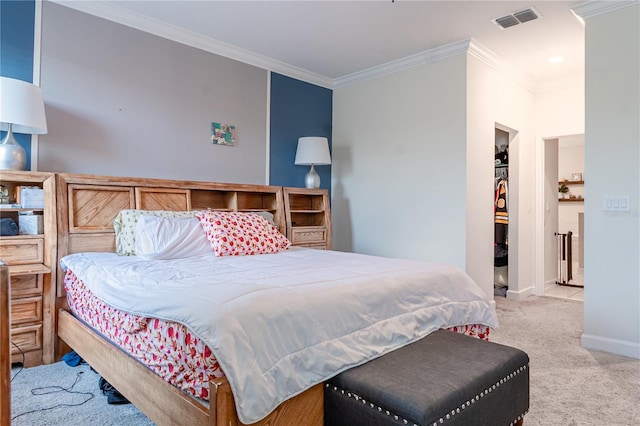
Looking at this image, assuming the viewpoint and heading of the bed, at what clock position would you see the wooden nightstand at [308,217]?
The wooden nightstand is roughly at 8 o'clock from the bed.

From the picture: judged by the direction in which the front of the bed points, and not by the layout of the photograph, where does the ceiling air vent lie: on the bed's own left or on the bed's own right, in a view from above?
on the bed's own left

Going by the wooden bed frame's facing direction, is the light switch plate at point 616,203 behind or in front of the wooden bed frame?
in front

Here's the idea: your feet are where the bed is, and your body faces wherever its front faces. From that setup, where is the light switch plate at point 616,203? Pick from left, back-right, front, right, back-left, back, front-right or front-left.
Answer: front-left

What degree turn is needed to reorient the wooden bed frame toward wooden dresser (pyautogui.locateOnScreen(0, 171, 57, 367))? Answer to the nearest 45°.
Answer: approximately 135° to its right

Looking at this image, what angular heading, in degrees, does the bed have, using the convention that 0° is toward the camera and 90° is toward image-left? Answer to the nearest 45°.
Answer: approximately 315°

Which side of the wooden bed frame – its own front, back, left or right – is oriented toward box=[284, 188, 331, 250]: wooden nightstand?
left

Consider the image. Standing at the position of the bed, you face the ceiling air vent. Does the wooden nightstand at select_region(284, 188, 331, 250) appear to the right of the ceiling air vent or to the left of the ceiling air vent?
left

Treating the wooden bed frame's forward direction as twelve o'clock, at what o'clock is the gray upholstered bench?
The gray upholstered bench is roughly at 12 o'clock from the wooden bed frame.
